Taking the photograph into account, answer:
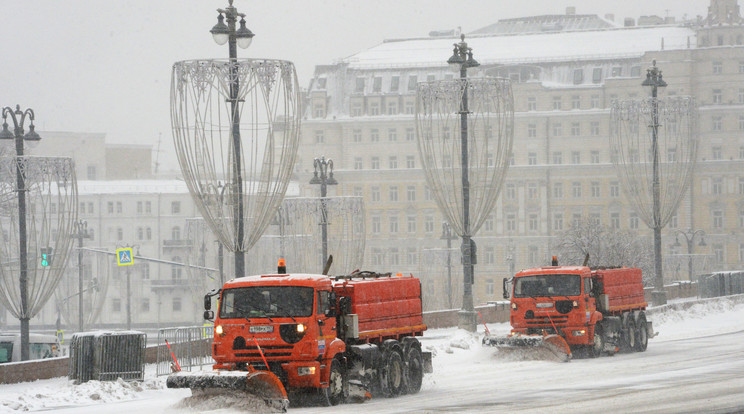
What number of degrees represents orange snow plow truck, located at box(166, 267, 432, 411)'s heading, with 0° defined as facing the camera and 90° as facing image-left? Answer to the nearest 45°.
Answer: approximately 45°

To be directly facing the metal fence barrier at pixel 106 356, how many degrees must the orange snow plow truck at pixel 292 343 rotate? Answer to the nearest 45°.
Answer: approximately 90° to its right

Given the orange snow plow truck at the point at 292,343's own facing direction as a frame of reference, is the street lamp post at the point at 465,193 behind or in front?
behind

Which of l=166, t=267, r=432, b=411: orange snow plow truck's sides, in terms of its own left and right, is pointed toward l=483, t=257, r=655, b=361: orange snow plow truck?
back
